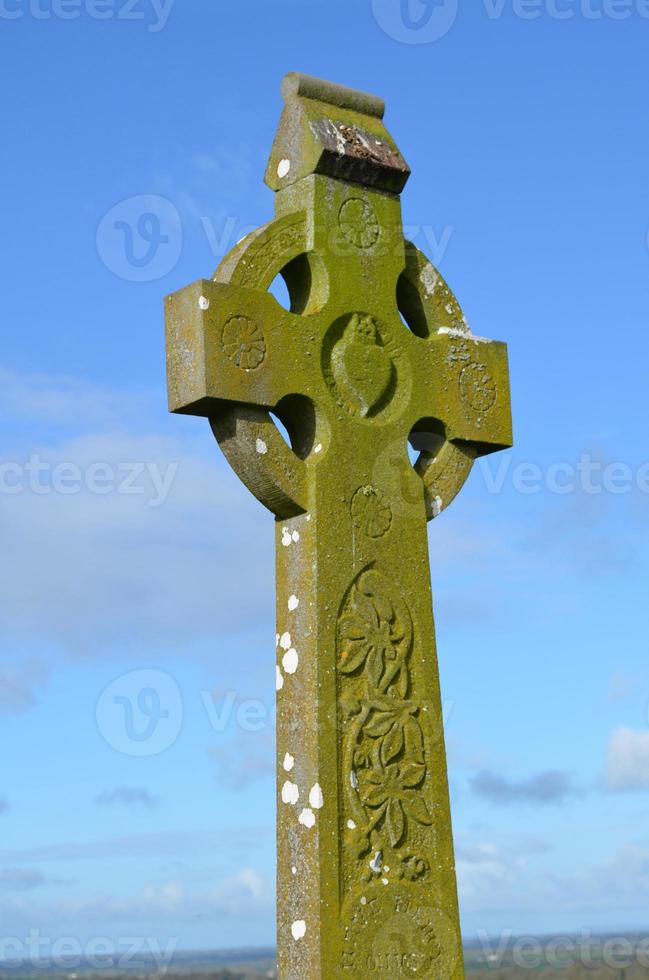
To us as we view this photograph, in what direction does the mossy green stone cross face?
facing the viewer and to the right of the viewer
